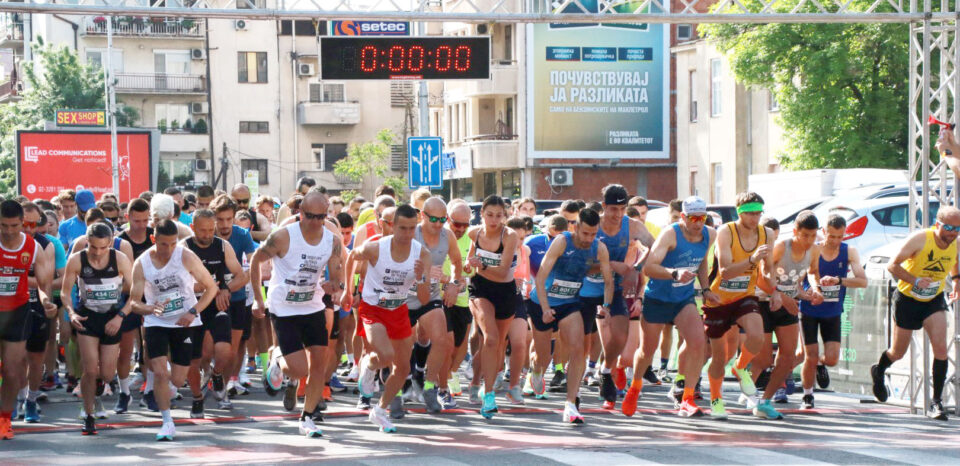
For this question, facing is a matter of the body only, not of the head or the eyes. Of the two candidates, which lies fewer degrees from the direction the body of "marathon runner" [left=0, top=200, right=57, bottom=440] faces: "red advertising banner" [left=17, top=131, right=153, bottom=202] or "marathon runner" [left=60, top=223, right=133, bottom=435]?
the marathon runner

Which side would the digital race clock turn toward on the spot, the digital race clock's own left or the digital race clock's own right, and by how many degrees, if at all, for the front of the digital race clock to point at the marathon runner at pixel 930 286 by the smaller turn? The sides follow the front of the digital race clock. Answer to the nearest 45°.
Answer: approximately 45° to the digital race clock's own left

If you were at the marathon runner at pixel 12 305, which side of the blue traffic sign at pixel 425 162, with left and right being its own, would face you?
front

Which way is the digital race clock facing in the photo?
toward the camera

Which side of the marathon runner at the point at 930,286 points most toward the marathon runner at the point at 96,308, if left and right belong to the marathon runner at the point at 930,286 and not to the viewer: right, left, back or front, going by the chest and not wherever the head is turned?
right

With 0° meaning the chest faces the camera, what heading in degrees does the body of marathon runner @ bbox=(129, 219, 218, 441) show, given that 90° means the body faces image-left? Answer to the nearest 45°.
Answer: approximately 0°

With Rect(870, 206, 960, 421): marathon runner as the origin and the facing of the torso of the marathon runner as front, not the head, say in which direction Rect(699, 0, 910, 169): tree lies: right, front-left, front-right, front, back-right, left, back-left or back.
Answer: back-left

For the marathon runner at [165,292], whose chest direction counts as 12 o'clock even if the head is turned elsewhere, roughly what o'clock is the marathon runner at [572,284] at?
the marathon runner at [572,284] is roughly at 9 o'clock from the marathon runner at [165,292].

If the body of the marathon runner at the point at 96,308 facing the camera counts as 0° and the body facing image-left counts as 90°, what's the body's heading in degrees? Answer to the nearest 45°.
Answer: approximately 0°

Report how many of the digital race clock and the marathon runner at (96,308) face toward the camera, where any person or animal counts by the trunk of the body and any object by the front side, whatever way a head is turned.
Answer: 2

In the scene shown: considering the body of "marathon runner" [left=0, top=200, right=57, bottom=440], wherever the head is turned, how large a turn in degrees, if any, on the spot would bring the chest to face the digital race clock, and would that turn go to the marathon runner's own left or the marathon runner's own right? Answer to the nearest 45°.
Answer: approximately 135° to the marathon runner's own left

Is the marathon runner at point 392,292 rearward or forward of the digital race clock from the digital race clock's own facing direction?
forward

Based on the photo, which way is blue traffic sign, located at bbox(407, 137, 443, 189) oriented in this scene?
toward the camera
